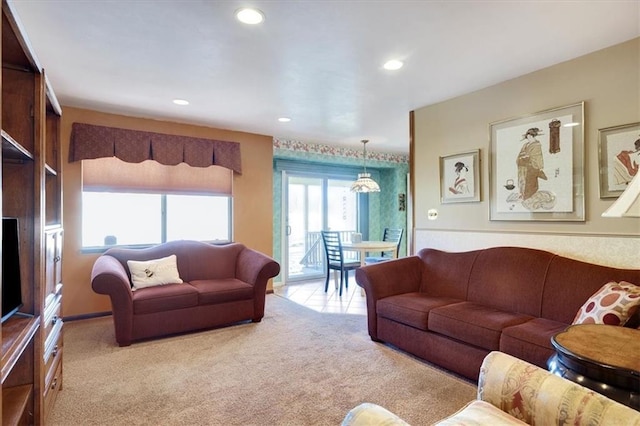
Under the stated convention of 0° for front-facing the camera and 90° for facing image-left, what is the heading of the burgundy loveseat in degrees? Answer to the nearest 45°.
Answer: approximately 315°

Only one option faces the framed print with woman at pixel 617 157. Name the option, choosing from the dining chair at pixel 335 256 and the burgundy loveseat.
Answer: the burgundy loveseat

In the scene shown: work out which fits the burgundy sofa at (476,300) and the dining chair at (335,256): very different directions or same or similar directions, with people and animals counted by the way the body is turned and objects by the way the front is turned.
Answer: very different directions

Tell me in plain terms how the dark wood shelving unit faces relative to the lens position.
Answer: facing to the right of the viewer

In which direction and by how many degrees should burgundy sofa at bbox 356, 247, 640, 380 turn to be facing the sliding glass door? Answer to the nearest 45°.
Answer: approximately 90° to its right

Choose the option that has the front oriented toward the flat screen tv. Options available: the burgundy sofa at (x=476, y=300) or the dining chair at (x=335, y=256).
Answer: the burgundy sofa

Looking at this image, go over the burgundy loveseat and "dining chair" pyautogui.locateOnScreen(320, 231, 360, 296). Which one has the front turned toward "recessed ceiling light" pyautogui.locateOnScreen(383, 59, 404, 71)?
the burgundy loveseat

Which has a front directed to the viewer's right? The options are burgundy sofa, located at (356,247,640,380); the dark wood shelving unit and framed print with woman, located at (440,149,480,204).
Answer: the dark wood shelving unit

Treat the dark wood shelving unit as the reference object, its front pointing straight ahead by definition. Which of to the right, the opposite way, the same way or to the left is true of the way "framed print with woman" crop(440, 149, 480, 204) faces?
the opposite way
